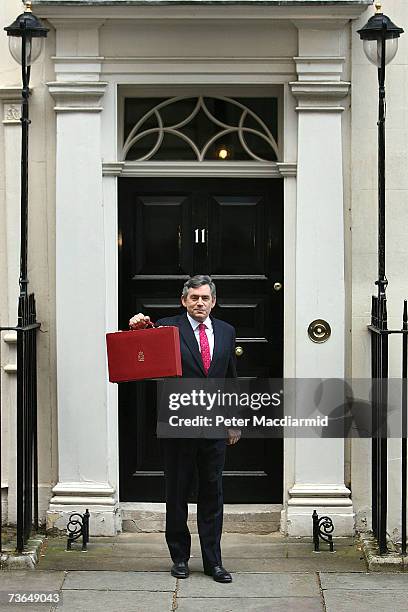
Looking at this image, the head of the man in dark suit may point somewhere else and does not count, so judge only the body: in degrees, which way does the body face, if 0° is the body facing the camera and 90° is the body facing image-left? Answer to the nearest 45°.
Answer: approximately 0°

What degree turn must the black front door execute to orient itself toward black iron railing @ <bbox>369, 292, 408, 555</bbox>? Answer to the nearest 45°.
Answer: approximately 45° to its left

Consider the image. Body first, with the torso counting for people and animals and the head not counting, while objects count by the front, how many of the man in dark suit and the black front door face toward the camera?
2

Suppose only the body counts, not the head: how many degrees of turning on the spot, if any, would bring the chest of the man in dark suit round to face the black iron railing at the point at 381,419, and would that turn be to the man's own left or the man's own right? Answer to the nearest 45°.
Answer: approximately 90° to the man's own left
